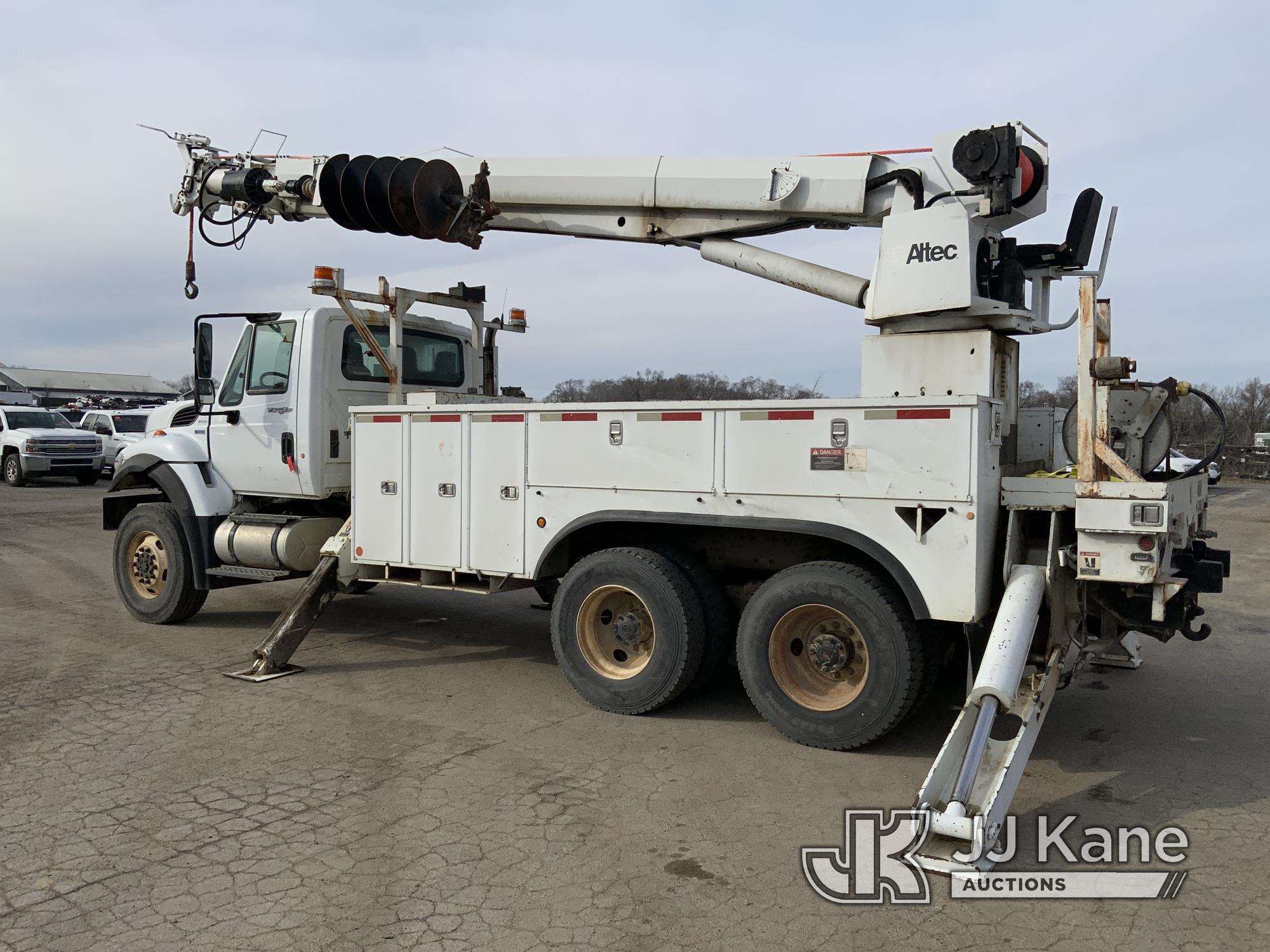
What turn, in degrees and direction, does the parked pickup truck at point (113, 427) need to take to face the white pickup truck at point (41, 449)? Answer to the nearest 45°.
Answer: approximately 90° to its right

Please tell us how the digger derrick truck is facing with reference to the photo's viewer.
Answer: facing away from the viewer and to the left of the viewer

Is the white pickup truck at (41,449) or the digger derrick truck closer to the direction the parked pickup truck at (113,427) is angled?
the digger derrick truck

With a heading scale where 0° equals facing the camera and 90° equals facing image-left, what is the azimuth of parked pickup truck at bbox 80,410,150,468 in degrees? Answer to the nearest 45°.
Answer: approximately 315°

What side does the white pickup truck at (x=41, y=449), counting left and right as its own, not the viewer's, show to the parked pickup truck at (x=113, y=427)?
left
